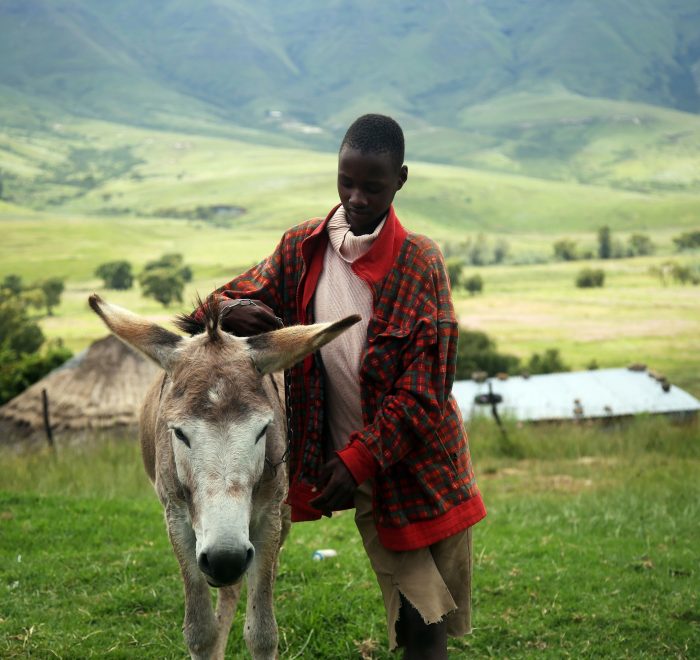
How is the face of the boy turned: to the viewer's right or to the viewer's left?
to the viewer's left

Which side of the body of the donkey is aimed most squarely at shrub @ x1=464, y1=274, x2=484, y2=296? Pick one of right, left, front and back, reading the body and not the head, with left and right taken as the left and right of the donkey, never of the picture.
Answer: back

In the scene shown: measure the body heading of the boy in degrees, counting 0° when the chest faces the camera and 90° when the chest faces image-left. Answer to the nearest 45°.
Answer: approximately 45°

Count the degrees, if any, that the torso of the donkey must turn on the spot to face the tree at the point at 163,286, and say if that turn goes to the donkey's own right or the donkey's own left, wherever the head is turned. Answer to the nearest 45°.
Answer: approximately 180°

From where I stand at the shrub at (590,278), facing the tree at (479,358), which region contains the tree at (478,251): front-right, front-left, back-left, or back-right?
back-right

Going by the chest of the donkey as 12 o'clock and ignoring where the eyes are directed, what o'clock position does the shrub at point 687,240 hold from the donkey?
The shrub is roughly at 7 o'clock from the donkey.

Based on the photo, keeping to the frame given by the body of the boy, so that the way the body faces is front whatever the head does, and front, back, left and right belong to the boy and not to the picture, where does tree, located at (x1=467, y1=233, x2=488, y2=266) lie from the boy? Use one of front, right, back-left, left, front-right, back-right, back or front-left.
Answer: back-right

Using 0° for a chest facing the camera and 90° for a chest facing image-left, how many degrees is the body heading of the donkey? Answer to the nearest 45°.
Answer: approximately 0°

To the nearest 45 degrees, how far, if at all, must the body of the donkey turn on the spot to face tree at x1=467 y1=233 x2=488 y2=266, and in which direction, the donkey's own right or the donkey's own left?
approximately 180°

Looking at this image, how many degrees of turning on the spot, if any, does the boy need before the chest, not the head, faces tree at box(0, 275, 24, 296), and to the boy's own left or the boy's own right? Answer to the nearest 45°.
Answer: approximately 90° to the boy's own right

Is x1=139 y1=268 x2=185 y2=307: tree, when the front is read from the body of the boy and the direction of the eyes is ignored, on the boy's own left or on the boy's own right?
on the boy's own right

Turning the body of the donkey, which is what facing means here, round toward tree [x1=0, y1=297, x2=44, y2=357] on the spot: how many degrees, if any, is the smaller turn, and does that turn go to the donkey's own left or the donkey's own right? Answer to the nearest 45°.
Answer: approximately 180°

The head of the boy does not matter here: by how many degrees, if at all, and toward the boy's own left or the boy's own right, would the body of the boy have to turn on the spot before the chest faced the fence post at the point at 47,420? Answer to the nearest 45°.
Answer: approximately 90° to the boy's own right

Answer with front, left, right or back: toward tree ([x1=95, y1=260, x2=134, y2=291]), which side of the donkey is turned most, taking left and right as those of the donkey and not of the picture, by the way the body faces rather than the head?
back

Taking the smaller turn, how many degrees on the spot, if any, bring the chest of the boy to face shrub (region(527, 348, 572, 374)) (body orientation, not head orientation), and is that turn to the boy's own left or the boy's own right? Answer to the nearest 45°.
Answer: approximately 135° to the boy's own right

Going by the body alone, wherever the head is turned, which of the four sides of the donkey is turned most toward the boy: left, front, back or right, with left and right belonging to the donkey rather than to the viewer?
left
